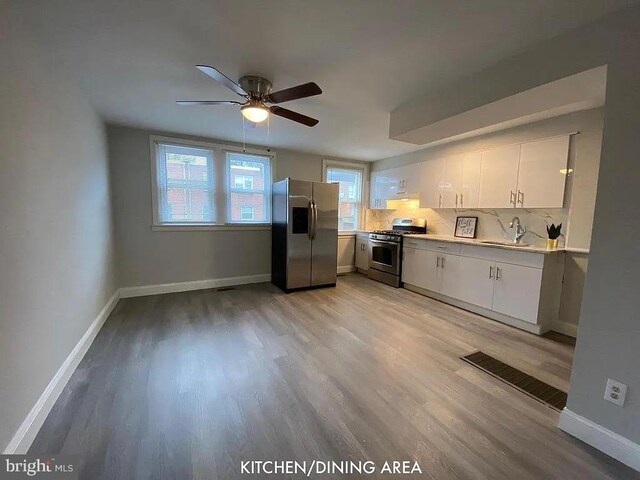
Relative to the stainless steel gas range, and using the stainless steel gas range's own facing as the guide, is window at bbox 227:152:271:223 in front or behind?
in front

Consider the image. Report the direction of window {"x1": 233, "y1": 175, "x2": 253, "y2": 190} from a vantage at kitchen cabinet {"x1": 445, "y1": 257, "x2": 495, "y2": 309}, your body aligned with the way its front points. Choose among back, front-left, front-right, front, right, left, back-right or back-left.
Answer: front-right

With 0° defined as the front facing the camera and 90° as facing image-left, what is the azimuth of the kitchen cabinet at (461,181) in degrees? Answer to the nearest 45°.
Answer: approximately 45°

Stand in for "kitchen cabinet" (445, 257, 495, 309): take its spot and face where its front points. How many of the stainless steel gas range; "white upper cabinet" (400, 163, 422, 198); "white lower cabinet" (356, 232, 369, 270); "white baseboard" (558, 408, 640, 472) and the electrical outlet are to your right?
3

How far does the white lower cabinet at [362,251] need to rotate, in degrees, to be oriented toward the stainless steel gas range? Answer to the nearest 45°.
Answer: approximately 90° to its left

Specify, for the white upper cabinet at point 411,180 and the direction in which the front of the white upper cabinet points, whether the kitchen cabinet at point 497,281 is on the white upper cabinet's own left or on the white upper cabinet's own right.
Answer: on the white upper cabinet's own left

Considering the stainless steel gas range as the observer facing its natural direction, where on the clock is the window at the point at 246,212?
The window is roughly at 1 o'clock from the stainless steel gas range.

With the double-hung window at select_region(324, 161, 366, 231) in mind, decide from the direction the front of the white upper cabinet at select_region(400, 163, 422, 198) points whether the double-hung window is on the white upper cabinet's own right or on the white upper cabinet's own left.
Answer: on the white upper cabinet's own right

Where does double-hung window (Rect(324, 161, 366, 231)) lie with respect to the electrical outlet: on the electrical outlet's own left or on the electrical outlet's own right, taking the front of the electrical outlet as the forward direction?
on the electrical outlet's own right

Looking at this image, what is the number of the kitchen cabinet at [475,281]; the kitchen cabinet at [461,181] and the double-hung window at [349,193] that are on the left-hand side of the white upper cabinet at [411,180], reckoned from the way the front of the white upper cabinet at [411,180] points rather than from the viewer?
2

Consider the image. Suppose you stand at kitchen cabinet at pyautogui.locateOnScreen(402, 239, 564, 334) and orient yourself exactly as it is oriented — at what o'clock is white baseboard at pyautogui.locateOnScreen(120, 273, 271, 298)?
The white baseboard is roughly at 1 o'clock from the kitchen cabinet.

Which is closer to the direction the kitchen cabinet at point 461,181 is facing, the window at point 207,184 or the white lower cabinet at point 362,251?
the window
